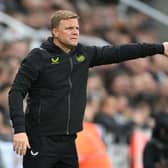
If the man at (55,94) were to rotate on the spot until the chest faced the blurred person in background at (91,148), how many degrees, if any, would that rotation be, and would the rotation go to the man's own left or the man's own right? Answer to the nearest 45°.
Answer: approximately 135° to the man's own left

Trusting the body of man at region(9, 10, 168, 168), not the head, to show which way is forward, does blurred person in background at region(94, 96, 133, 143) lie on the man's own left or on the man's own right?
on the man's own left

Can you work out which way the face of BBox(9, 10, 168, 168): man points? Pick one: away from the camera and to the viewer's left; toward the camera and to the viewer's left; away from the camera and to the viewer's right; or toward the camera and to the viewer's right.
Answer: toward the camera and to the viewer's right

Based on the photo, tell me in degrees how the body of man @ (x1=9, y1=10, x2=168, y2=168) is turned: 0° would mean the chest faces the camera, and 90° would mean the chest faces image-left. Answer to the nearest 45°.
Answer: approximately 315°
